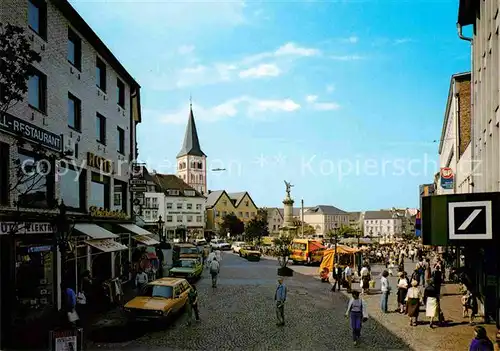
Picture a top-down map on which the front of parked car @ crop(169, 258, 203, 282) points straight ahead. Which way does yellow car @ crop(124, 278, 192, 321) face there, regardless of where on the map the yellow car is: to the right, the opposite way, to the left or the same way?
the same way

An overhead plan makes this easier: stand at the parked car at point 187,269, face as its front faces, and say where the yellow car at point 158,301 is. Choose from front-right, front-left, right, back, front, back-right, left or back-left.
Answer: front-left

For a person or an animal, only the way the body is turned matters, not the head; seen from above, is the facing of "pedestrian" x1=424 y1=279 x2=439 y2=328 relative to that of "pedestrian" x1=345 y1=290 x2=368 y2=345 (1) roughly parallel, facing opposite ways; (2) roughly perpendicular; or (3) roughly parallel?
roughly parallel

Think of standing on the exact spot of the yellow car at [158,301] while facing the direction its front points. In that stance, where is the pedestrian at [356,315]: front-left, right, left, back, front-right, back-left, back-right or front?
left

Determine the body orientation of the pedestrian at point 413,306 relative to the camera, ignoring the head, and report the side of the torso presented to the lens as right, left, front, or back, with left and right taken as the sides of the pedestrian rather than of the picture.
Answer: back

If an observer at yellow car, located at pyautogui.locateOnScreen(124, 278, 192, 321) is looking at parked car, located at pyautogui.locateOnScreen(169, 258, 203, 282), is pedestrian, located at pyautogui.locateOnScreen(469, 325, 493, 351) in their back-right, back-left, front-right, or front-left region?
back-right

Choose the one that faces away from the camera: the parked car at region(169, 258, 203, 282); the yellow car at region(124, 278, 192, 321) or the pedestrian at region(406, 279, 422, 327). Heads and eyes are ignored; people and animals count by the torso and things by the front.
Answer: the pedestrian
